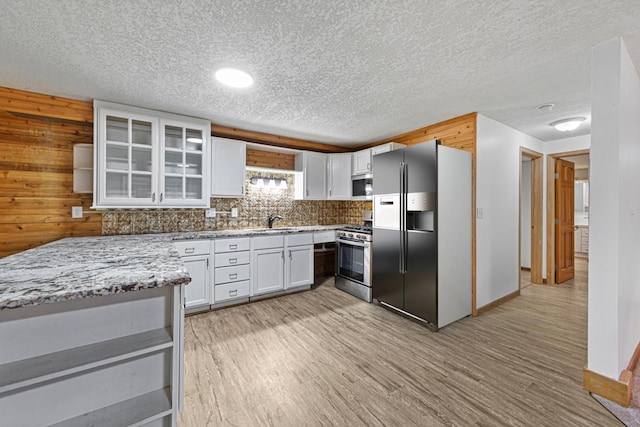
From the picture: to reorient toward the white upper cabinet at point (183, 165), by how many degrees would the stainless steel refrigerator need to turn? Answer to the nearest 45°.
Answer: approximately 45° to its right

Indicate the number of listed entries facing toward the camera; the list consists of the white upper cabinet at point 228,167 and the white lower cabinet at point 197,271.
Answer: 2

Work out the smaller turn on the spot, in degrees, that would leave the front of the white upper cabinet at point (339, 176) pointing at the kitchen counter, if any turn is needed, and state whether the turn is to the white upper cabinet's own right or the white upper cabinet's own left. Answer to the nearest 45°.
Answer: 0° — it already faces it

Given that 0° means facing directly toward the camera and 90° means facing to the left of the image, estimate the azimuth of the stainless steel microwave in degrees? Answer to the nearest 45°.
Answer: approximately 45°

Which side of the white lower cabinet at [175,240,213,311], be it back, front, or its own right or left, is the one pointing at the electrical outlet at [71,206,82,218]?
right
